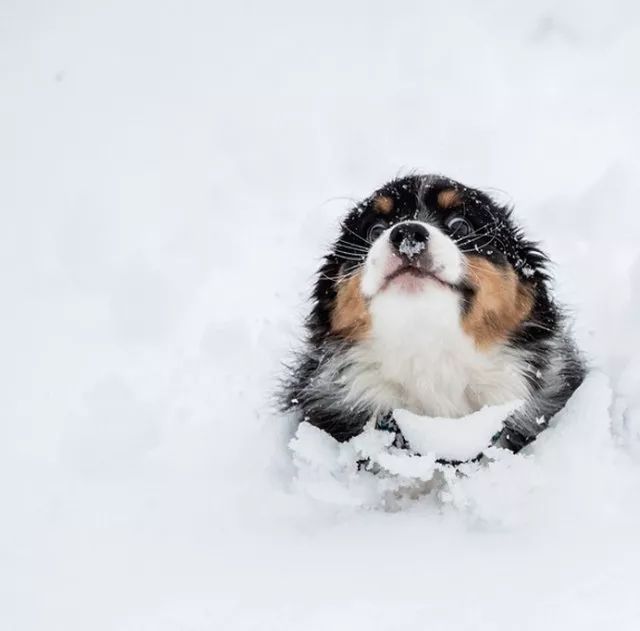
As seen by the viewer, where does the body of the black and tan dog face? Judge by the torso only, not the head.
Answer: toward the camera
